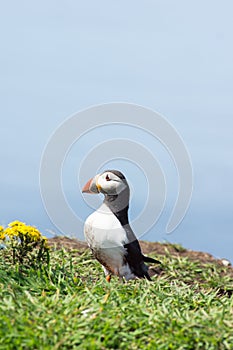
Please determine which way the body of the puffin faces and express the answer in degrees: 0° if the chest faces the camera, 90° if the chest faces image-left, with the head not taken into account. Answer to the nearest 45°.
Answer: approximately 45°

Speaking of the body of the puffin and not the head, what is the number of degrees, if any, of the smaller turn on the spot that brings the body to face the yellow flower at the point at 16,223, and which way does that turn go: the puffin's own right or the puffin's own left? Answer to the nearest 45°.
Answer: approximately 45° to the puffin's own right
